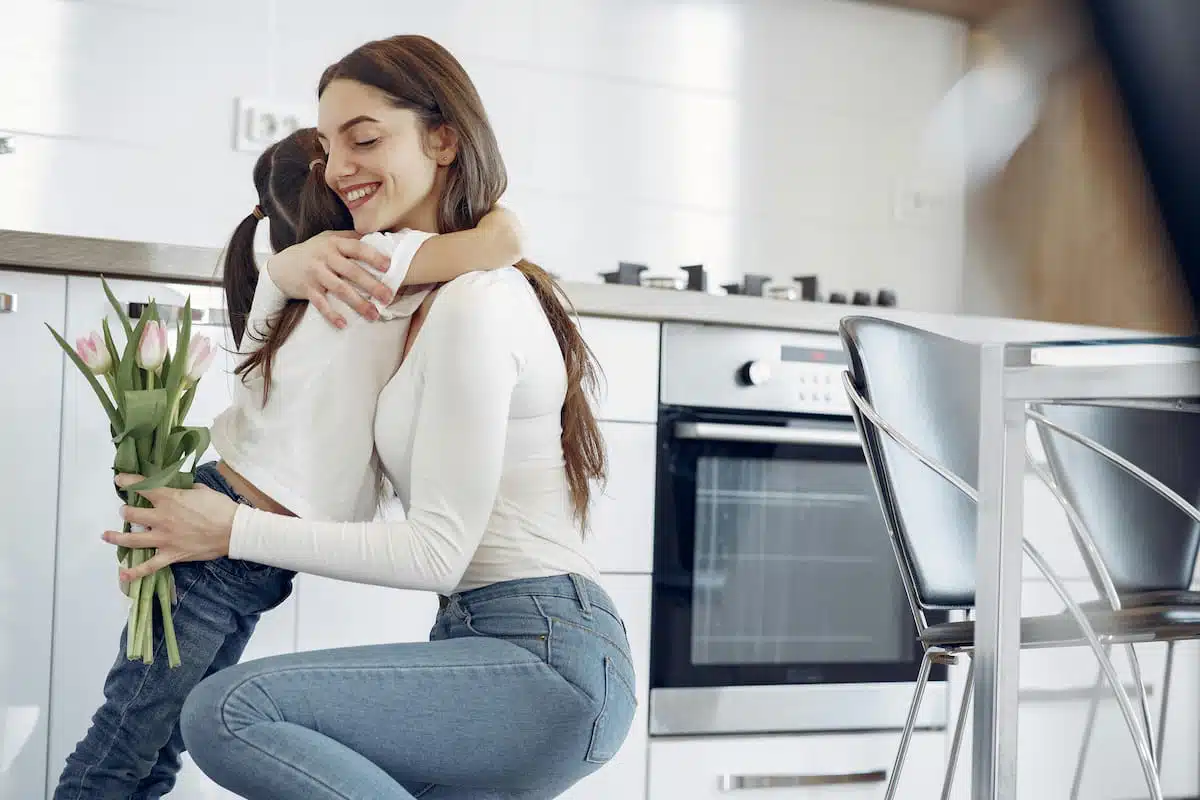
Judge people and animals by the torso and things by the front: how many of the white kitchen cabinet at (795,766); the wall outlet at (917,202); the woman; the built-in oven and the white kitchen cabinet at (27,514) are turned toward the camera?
4

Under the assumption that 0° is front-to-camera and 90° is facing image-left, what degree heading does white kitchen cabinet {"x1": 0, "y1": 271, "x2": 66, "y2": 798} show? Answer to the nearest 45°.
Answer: approximately 0°

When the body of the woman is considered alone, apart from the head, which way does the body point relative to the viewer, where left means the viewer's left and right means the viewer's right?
facing to the left of the viewer

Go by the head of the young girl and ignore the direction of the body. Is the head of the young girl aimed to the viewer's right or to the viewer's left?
to the viewer's right

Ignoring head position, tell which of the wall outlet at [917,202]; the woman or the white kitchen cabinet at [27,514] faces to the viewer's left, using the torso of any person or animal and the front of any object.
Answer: the woman

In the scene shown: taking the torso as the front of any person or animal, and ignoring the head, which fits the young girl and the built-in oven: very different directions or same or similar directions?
very different directions
